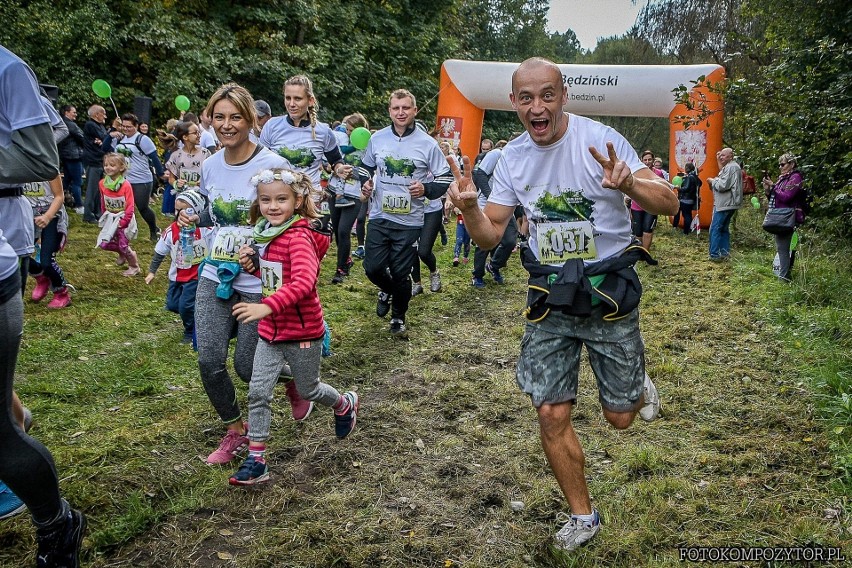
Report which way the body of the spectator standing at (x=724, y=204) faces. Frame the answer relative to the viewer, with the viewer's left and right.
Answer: facing to the left of the viewer

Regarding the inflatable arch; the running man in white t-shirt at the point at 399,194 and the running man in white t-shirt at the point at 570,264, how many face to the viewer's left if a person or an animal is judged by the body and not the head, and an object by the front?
0

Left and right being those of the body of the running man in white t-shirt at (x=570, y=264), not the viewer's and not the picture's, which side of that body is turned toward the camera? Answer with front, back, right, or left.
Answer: front

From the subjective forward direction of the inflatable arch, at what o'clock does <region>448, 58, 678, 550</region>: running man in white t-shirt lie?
The running man in white t-shirt is roughly at 12 o'clock from the inflatable arch.

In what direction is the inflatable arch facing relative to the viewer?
toward the camera

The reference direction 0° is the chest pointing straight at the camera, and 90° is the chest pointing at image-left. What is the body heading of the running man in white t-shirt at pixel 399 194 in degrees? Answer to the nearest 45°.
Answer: approximately 0°

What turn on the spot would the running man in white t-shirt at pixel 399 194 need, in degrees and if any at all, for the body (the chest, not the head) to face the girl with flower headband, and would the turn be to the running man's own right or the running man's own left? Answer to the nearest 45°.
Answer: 0° — they already face them

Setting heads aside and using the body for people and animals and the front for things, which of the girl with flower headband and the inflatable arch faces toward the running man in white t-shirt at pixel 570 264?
the inflatable arch

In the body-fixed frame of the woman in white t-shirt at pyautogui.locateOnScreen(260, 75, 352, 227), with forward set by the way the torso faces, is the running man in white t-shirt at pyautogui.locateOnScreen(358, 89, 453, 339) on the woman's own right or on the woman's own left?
on the woman's own left

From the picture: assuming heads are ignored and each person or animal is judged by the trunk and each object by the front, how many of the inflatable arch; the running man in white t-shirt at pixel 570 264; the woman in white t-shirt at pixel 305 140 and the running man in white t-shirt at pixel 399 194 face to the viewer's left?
0
